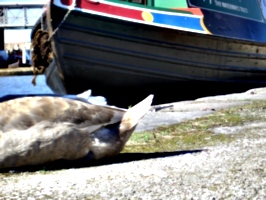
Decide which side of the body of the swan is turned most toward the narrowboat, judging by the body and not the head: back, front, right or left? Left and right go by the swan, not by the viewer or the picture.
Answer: right

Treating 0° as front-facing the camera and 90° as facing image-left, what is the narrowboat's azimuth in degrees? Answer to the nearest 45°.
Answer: approximately 45°

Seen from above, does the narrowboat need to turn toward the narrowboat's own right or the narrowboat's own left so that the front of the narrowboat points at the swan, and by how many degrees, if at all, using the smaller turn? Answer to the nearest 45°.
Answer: approximately 45° to the narrowboat's own left

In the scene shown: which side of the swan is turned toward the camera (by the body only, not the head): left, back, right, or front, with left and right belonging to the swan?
left
